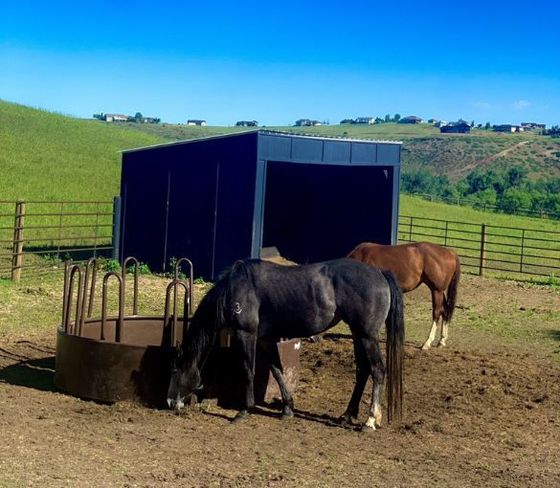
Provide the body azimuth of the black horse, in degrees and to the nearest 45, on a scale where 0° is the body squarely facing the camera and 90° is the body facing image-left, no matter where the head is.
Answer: approximately 90°

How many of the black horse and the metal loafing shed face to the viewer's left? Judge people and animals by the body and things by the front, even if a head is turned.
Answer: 1

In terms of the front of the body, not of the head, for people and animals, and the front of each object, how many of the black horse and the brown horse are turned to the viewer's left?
2

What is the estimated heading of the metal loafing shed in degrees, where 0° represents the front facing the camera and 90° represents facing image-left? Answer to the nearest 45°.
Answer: approximately 315°

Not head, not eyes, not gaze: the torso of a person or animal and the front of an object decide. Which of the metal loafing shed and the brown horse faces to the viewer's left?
the brown horse

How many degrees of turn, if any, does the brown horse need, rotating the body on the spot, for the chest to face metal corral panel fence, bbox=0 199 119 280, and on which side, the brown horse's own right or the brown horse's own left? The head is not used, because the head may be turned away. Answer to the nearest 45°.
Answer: approximately 45° to the brown horse's own right

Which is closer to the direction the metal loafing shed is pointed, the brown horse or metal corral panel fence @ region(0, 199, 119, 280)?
the brown horse

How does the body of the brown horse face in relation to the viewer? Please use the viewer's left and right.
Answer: facing to the left of the viewer

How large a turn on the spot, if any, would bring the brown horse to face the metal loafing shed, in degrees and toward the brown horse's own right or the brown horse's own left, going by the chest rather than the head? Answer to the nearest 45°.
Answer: approximately 45° to the brown horse's own right

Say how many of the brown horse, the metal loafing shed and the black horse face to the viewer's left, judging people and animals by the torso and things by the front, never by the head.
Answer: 2

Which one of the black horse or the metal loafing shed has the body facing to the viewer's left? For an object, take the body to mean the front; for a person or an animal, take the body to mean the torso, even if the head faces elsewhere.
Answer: the black horse

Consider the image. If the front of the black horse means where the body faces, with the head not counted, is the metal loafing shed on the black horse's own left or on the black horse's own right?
on the black horse's own right
